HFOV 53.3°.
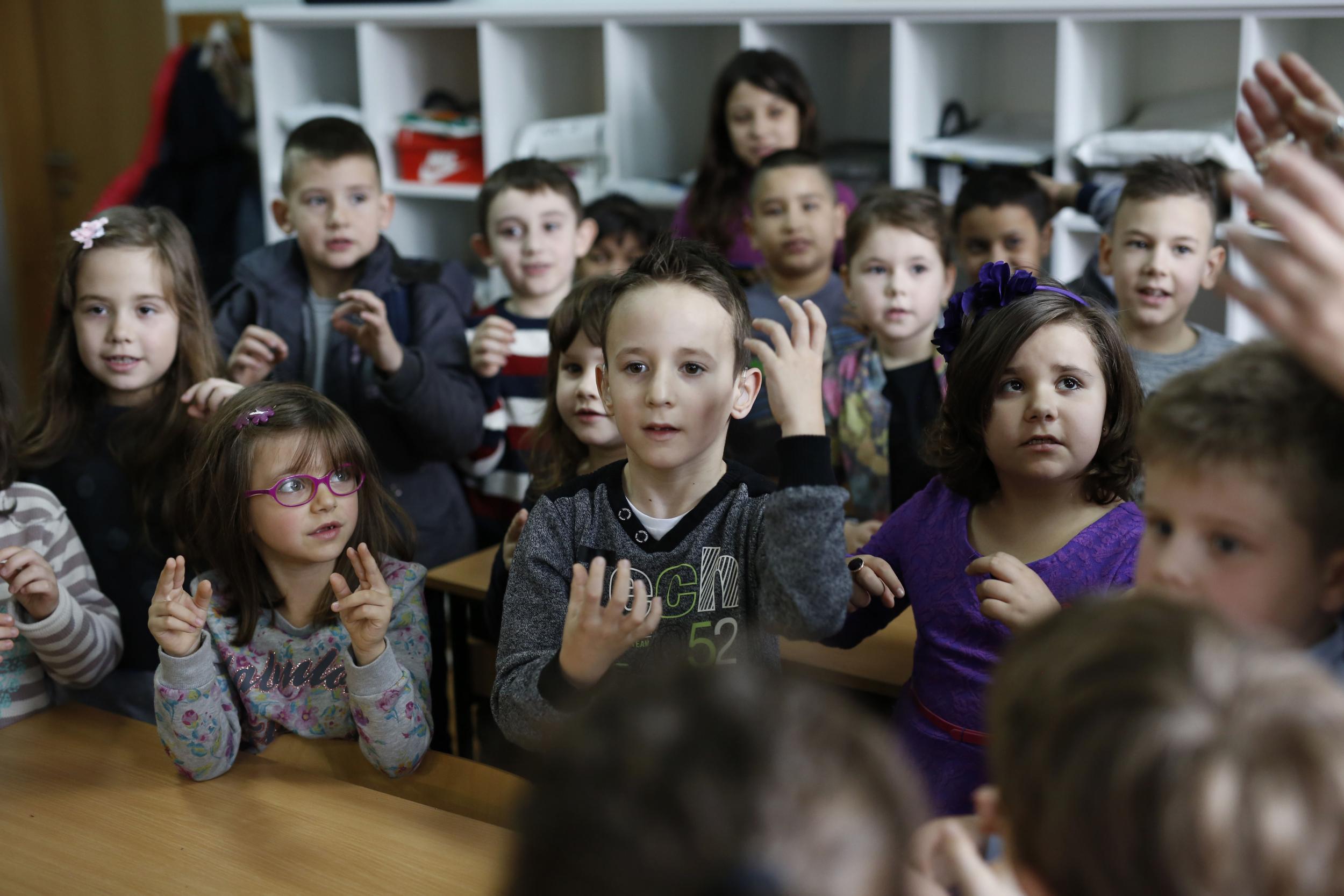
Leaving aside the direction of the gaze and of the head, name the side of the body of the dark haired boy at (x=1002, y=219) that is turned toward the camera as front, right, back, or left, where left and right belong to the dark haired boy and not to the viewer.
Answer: front

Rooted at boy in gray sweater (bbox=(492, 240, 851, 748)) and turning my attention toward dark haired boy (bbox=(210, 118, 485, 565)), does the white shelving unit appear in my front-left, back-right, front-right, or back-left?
front-right

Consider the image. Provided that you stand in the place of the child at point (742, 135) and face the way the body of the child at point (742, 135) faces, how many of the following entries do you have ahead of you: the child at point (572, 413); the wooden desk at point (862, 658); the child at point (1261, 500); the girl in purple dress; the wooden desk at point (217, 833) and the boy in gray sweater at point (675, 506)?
6

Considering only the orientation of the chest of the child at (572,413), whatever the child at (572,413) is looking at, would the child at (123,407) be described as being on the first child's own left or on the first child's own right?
on the first child's own right

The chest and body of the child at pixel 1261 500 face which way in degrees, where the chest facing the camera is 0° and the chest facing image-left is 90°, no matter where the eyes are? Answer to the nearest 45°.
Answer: approximately 45°

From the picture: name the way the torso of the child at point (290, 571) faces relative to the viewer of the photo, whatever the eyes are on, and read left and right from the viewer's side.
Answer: facing the viewer

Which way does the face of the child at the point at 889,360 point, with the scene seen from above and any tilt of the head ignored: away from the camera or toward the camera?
toward the camera

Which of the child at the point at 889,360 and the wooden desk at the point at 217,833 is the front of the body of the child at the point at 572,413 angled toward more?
the wooden desk

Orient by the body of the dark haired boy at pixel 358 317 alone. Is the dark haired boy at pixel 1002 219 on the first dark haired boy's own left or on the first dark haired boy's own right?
on the first dark haired boy's own left

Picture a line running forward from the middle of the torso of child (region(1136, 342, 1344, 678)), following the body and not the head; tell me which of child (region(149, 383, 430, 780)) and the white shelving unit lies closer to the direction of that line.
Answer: the child

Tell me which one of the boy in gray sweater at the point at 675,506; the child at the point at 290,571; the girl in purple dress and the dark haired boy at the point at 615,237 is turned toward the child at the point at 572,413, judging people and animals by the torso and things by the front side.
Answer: the dark haired boy

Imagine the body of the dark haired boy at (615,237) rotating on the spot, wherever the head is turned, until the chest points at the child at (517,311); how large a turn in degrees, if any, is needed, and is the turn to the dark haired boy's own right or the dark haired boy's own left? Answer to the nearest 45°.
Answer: approximately 45° to the dark haired boy's own right

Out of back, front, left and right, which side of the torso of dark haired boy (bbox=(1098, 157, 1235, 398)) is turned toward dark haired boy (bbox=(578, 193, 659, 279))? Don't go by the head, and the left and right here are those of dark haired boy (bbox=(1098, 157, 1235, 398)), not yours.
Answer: right

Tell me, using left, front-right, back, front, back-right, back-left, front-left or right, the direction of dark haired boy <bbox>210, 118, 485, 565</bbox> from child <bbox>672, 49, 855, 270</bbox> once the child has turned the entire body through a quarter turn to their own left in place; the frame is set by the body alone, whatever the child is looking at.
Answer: back-right

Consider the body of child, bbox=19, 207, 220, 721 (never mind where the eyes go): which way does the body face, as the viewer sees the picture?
toward the camera
